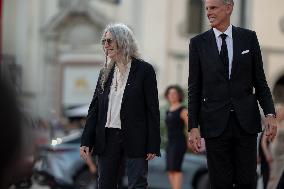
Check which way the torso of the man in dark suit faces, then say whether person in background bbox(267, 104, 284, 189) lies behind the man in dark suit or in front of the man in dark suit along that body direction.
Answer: behind

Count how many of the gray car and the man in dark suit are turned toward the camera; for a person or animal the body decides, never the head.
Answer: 1

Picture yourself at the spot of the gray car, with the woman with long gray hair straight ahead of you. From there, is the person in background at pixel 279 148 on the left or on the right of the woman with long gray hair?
left

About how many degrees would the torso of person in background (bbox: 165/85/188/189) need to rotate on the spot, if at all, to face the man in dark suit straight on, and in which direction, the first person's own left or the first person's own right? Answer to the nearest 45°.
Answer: approximately 45° to the first person's own left

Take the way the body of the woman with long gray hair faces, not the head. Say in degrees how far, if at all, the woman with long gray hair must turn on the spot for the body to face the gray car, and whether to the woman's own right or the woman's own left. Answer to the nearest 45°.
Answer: approximately 135° to the woman's own right

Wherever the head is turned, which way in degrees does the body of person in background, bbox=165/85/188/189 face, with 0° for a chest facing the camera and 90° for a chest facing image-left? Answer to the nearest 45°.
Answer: approximately 45°
